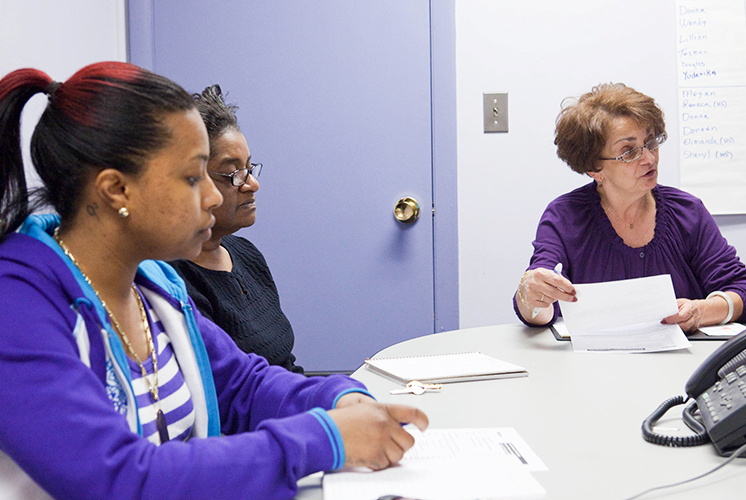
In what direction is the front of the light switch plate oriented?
toward the camera

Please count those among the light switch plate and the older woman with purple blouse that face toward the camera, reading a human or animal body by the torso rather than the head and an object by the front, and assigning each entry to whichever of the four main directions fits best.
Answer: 2

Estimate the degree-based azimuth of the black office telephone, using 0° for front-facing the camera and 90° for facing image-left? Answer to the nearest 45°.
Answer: approximately 45°

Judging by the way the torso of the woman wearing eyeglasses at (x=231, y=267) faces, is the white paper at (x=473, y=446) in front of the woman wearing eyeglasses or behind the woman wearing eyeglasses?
in front

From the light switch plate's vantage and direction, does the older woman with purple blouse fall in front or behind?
in front

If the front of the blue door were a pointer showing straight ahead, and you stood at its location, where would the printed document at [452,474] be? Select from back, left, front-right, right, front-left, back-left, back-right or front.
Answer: front

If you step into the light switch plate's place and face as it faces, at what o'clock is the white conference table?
The white conference table is roughly at 12 o'clock from the light switch plate.

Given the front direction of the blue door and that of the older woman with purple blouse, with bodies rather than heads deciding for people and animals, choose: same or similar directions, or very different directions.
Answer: same or similar directions

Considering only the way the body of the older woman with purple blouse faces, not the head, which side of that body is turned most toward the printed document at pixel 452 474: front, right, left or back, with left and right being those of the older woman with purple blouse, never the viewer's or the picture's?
front

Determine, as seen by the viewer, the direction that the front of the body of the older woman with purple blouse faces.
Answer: toward the camera

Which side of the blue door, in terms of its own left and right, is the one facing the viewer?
front
